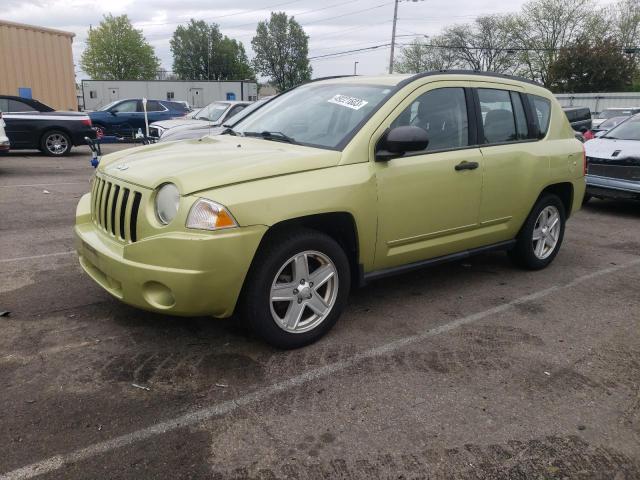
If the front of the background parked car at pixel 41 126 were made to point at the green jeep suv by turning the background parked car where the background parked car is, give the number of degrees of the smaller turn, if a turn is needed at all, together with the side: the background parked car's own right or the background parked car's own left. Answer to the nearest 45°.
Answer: approximately 90° to the background parked car's own left

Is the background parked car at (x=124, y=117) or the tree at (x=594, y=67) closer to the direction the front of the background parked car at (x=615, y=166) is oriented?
the background parked car

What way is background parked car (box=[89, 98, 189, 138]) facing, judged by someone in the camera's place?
facing to the left of the viewer

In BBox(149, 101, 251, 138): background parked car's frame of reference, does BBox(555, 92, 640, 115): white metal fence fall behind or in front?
behind

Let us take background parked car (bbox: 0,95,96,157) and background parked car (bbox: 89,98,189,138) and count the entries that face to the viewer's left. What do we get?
2

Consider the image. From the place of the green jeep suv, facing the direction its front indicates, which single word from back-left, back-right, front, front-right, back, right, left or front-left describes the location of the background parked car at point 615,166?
back

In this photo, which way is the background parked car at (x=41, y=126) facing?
to the viewer's left

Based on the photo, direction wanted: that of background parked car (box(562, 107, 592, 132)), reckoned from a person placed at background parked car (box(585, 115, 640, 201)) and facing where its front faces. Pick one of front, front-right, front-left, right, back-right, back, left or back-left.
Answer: back-right

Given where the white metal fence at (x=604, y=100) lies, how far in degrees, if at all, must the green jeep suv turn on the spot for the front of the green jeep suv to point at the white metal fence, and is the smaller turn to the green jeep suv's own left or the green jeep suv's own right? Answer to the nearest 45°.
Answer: approximately 180°
